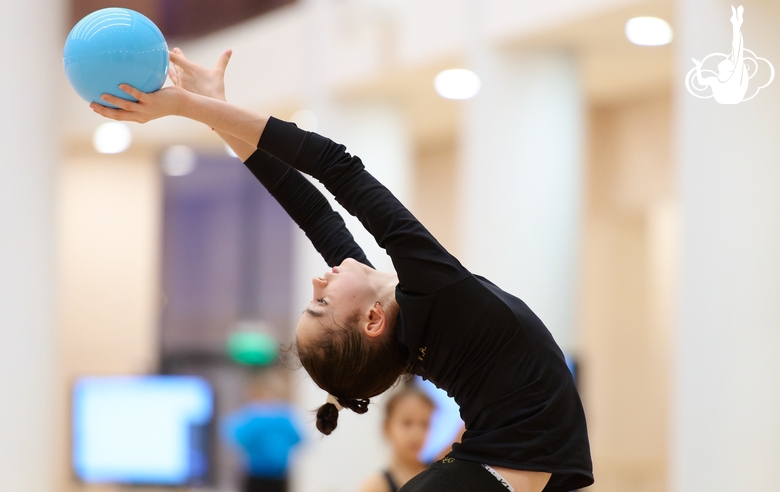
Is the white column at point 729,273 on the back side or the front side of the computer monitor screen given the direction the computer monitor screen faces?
on the front side

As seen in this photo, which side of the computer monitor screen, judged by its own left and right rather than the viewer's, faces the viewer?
front

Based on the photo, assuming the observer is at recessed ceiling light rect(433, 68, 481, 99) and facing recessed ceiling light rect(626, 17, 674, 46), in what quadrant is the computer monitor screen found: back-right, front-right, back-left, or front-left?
back-right

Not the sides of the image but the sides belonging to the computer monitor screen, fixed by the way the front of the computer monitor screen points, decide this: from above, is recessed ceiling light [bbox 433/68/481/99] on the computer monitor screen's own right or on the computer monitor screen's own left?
on the computer monitor screen's own left

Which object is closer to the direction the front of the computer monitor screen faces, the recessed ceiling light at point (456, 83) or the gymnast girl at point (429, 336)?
the gymnast girl

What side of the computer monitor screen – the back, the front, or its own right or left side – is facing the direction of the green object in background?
back

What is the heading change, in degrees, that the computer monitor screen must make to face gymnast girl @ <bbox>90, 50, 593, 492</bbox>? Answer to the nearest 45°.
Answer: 0° — it already faces them

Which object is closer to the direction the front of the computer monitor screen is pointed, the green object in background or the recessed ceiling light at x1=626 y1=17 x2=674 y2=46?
the recessed ceiling light

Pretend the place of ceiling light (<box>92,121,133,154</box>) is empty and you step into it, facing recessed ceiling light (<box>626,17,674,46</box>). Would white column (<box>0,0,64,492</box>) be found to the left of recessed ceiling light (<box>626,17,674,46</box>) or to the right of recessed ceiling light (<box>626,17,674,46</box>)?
right
